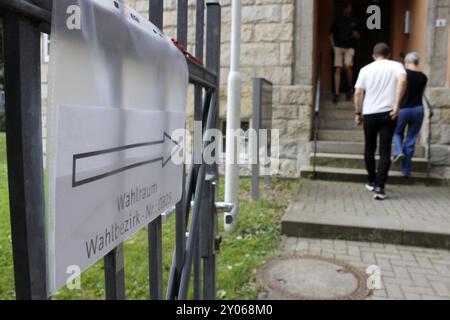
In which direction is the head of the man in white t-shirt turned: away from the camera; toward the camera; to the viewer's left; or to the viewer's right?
away from the camera

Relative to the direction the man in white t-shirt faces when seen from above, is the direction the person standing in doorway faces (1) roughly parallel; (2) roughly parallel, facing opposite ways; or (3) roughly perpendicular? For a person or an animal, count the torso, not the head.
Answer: roughly parallel, facing opposite ways

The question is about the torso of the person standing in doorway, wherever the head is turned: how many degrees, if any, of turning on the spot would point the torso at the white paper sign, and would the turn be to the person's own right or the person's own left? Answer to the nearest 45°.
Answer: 0° — they already face it

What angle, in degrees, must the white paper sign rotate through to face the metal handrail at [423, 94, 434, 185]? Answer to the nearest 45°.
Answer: approximately 90° to its left

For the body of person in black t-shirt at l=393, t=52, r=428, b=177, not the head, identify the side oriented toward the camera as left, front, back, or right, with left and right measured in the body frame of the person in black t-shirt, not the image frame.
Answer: back

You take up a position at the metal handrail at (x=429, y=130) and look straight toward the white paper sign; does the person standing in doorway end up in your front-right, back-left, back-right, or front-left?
back-right

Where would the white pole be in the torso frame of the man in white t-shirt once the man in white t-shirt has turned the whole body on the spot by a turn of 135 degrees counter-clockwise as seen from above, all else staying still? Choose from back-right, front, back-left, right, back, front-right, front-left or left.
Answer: front

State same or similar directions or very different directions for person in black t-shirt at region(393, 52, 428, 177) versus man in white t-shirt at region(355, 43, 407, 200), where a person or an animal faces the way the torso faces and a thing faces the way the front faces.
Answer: same or similar directions

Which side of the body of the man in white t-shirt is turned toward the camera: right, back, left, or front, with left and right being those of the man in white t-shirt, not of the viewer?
back

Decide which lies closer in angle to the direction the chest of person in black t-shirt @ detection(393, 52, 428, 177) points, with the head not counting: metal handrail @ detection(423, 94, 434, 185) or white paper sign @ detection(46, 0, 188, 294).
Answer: the metal handrail

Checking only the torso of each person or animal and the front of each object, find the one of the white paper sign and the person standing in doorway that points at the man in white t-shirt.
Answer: the person standing in doorway

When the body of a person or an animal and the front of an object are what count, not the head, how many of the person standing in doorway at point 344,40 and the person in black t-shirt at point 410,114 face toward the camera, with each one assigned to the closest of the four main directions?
1

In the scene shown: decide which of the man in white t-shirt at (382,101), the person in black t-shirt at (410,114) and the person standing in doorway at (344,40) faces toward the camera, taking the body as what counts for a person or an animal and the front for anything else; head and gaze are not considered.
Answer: the person standing in doorway

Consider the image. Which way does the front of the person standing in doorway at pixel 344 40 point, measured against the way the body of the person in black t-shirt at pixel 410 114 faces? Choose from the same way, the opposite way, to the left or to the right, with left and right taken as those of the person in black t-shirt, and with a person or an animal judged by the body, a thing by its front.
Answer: the opposite way

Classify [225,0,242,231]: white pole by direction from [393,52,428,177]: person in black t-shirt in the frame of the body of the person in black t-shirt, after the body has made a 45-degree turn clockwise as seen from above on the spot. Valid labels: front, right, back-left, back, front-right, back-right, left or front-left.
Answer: back

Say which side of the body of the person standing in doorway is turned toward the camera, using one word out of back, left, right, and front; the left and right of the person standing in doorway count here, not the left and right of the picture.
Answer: front

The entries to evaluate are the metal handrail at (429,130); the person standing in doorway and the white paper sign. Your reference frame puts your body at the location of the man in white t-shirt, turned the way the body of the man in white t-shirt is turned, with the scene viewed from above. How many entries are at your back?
1

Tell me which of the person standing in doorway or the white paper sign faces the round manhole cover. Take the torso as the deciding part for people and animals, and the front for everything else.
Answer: the person standing in doorway
